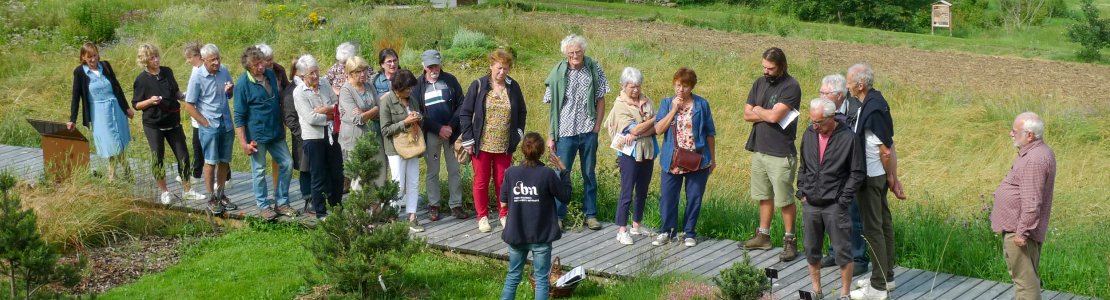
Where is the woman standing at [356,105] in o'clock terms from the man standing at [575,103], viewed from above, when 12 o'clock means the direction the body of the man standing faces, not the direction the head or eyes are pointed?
The woman standing is roughly at 3 o'clock from the man standing.

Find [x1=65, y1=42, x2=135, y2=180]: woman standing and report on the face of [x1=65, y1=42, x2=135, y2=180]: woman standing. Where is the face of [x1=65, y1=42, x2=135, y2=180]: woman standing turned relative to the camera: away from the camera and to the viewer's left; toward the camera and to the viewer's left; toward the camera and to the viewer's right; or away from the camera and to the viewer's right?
toward the camera and to the viewer's right

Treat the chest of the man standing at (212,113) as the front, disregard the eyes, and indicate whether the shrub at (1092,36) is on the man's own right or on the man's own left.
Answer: on the man's own left

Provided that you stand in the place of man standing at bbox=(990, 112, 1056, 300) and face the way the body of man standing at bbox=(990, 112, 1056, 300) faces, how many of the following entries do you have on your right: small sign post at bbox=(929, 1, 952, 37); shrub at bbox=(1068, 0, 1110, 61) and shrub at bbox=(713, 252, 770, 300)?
2

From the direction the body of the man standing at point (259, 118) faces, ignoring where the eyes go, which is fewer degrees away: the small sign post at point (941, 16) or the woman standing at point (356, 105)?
the woman standing

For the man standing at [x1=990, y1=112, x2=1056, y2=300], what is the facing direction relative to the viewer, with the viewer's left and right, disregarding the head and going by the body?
facing to the left of the viewer

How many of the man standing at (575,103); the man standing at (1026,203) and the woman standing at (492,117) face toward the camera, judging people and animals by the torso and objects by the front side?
2

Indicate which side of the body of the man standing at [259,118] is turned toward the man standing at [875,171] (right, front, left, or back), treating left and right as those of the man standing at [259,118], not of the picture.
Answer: front

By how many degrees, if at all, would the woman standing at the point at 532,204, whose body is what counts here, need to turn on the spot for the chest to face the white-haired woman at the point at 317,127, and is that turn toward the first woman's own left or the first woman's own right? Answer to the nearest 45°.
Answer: approximately 45° to the first woman's own left

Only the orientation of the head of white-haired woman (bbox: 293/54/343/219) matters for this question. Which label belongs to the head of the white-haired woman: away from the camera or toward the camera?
toward the camera

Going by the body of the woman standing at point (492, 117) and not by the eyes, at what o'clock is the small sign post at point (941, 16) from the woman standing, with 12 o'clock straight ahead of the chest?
The small sign post is roughly at 7 o'clock from the woman standing.

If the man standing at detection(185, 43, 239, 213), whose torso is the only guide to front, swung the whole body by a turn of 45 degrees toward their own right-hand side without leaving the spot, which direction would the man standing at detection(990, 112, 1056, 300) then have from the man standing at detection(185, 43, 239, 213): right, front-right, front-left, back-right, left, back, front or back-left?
front-left

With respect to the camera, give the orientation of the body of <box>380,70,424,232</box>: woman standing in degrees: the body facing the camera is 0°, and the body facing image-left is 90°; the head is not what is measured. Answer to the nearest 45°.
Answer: approximately 315°

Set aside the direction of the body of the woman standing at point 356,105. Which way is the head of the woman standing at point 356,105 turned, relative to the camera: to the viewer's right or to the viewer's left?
to the viewer's right

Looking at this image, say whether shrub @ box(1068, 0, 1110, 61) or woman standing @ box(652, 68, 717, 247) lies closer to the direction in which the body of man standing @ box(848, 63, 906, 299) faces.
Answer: the woman standing

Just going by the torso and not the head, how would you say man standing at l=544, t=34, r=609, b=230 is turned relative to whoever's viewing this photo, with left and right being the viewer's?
facing the viewer

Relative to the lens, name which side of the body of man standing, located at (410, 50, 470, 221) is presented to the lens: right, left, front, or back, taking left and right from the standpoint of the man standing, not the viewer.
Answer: front
